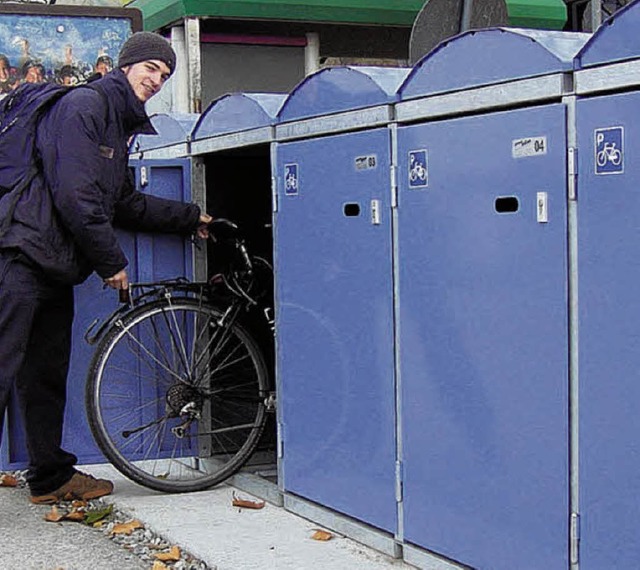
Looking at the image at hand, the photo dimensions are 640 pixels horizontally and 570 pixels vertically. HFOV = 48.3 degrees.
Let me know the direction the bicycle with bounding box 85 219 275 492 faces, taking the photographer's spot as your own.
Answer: facing to the right of the viewer

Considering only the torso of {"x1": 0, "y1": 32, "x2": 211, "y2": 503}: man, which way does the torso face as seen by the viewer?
to the viewer's right

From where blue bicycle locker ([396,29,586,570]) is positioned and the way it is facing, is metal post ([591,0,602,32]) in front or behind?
behind

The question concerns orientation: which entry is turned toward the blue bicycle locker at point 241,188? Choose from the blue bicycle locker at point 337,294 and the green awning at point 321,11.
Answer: the green awning

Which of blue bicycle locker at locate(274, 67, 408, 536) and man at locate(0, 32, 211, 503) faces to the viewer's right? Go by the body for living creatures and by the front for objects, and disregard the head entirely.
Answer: the man
